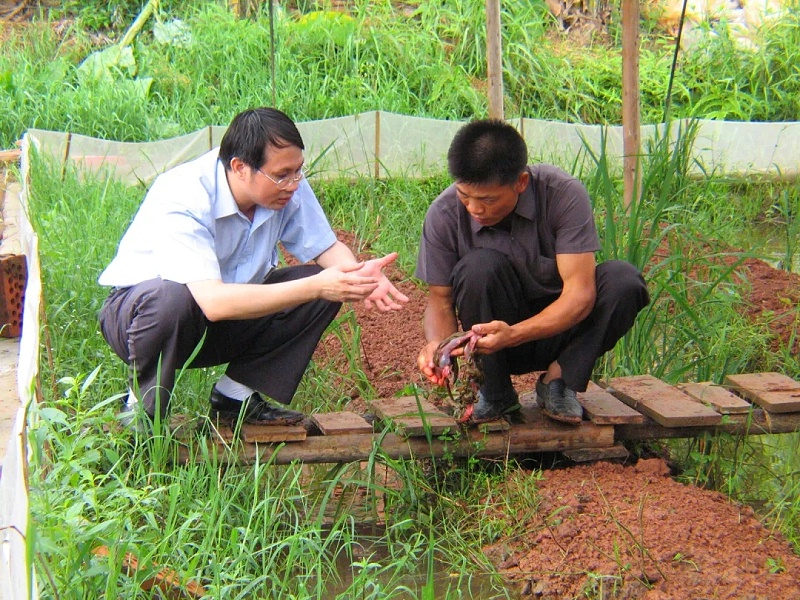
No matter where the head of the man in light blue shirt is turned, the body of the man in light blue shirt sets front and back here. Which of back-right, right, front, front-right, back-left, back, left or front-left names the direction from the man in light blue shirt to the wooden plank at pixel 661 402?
front-left

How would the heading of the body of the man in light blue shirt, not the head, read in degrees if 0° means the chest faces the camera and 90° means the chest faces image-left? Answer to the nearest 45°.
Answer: approximately 315°

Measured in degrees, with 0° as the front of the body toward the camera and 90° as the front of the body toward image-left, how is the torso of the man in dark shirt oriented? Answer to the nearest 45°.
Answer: approximately 45°

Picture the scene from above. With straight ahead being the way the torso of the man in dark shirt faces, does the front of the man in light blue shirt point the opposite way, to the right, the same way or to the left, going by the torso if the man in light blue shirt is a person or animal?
to the left
